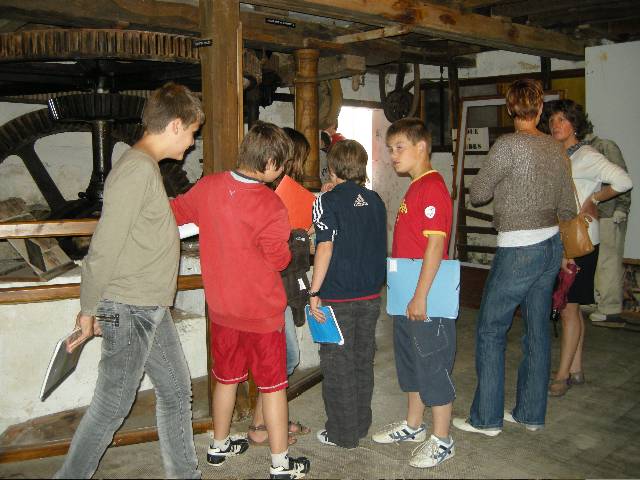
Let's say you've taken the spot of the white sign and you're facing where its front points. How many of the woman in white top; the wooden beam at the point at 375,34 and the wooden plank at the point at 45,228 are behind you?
0

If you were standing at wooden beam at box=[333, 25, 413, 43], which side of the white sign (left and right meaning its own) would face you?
front

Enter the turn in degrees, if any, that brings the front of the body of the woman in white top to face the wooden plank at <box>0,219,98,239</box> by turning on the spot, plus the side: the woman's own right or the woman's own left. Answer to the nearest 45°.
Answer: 0° — they already face it

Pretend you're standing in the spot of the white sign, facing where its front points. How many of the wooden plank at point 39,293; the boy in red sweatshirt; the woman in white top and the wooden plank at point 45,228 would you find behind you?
0

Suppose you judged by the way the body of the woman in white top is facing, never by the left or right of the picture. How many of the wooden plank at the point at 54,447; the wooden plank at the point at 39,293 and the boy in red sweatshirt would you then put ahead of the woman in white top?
3

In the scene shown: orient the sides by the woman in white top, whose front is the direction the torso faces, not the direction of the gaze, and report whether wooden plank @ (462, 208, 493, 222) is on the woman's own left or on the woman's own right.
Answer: on the woman's own right

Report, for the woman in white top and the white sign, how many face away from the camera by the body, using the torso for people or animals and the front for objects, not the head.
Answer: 0

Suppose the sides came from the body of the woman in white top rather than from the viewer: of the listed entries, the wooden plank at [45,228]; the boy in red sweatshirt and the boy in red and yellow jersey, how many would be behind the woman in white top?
0

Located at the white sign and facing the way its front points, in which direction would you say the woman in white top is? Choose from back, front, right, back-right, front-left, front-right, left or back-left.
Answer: front

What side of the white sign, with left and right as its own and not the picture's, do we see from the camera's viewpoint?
front

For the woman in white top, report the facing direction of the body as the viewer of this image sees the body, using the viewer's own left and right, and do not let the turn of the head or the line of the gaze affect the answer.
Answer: facing the viewer and to the left of the viewer

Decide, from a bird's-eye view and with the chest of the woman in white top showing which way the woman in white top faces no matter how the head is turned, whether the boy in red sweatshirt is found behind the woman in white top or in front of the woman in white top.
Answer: in front

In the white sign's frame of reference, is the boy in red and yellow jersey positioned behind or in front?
in front

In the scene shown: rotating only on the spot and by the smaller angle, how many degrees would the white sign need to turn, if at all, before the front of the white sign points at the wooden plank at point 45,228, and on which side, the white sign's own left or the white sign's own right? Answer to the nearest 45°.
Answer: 0° — it already faces it
